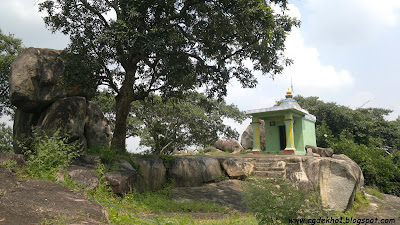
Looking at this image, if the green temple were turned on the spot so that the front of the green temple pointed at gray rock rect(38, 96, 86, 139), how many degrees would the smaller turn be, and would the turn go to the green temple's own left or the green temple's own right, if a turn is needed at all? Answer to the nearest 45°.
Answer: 0° — it already faces it

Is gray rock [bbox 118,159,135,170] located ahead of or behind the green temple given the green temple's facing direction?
ahead

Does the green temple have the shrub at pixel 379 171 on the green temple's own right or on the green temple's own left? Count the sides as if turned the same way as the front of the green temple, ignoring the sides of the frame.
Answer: on the green temple's own left

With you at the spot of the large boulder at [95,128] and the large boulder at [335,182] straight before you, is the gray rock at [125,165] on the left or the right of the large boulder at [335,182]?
right

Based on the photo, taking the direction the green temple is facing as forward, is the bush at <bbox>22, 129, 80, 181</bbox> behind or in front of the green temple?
in front

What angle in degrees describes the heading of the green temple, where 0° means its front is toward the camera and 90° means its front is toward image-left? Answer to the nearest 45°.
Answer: approximately 45°

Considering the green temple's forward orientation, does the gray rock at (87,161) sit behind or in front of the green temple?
in front

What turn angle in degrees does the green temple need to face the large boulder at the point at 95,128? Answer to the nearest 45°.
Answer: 0° — it already faces it
